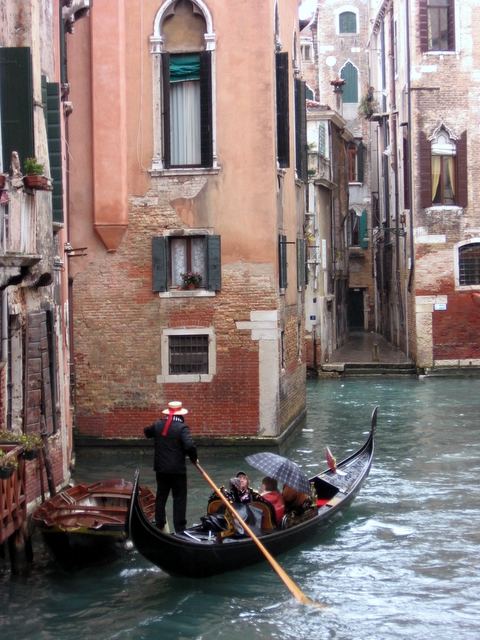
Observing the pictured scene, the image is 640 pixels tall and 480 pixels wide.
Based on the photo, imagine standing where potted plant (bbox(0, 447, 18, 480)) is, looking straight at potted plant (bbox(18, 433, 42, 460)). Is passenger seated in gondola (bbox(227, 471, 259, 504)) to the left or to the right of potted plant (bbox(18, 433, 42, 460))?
right

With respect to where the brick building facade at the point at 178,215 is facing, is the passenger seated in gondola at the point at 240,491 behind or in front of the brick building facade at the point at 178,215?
in front

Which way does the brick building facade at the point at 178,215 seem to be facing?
toward the camera

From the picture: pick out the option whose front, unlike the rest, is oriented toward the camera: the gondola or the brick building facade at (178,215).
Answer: the brick building facade

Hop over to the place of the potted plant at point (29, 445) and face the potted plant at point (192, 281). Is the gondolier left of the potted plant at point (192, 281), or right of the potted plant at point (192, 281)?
right

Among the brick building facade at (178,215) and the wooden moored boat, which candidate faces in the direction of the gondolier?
the brick building facade

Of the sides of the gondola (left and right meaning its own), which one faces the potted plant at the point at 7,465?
back

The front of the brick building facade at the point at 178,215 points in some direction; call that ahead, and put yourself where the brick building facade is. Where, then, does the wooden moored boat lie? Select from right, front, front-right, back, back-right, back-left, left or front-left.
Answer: front

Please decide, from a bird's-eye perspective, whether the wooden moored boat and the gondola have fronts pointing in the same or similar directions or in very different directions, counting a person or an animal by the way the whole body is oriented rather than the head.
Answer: very different directions

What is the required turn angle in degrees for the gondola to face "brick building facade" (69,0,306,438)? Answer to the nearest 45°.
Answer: approximately 45° to its left

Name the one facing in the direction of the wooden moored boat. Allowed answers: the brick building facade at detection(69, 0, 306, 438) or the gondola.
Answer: the brick building facade

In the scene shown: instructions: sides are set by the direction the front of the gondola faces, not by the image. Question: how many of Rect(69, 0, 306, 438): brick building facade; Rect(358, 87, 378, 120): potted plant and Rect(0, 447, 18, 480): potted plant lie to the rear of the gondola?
1

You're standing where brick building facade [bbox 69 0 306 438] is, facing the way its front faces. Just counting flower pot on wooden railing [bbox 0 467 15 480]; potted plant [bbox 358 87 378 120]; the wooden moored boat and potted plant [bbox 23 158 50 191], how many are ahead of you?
3

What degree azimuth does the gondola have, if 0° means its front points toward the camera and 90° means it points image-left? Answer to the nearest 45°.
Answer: approximately 225°

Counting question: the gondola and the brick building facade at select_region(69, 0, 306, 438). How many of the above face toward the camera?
1

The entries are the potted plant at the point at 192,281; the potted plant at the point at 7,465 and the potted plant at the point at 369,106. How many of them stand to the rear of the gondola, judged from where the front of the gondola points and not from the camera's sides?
1
